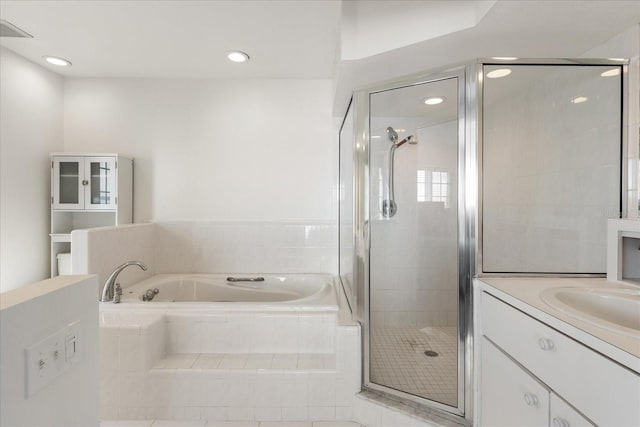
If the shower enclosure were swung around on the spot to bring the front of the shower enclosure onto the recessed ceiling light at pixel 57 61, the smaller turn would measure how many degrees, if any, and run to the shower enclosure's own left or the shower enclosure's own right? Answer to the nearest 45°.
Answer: approximately 45° to the shower enclosure's own right

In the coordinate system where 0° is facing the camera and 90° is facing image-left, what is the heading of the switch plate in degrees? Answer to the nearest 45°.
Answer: approximately 315°

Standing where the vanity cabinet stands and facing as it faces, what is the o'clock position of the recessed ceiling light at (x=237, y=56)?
The recessed ceiling light is roughly at 2 o'clock from the vanity cabinet.

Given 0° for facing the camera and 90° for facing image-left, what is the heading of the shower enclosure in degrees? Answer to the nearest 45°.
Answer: approximately 45°

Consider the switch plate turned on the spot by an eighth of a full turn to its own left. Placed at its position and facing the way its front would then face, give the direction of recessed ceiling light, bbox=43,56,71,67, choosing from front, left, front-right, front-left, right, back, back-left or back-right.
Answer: left

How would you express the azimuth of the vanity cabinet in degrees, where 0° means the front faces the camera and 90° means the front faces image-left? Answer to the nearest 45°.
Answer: approximately 45°

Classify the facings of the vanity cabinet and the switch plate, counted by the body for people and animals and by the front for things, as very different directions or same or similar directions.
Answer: very different directions

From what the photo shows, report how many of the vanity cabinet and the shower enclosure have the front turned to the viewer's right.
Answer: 0

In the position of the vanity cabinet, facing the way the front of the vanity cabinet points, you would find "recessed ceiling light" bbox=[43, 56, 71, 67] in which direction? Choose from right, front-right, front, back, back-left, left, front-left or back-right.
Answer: front-right
